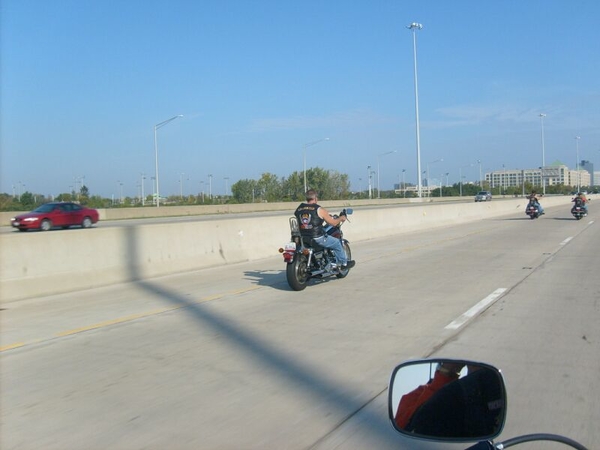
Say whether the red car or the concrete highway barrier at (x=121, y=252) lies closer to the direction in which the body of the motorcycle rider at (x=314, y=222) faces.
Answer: the red car

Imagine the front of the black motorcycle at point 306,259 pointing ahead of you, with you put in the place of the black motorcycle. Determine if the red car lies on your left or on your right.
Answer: on your left

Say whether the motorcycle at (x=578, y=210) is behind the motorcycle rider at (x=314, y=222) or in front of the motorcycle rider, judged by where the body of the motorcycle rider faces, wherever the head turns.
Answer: in front

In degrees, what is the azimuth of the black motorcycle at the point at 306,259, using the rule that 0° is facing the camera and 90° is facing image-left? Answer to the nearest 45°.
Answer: approximately 225°

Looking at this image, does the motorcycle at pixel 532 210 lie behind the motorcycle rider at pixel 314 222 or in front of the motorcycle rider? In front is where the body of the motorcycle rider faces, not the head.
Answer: in front

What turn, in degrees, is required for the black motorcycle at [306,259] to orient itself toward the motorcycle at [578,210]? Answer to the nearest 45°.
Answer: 0° — it already faces it

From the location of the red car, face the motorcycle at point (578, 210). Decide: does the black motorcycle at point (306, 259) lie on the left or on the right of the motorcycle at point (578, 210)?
right

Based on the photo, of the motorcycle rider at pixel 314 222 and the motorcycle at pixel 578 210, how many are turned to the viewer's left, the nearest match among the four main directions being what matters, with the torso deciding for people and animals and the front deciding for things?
0

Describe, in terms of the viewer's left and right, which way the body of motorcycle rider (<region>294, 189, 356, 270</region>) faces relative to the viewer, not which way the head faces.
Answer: facing away from the viewer and to the right of the viewer

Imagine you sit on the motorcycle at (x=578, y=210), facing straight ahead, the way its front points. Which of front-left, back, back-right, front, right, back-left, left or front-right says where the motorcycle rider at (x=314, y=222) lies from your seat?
back

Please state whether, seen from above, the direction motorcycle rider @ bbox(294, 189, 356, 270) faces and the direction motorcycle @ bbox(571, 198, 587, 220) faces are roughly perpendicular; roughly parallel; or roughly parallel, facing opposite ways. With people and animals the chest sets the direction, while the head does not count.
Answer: roughly parallel

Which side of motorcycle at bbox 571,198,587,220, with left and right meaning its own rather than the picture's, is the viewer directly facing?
back

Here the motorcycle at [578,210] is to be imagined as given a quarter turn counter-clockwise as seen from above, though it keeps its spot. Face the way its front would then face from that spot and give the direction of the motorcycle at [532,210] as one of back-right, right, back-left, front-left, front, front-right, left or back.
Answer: front
